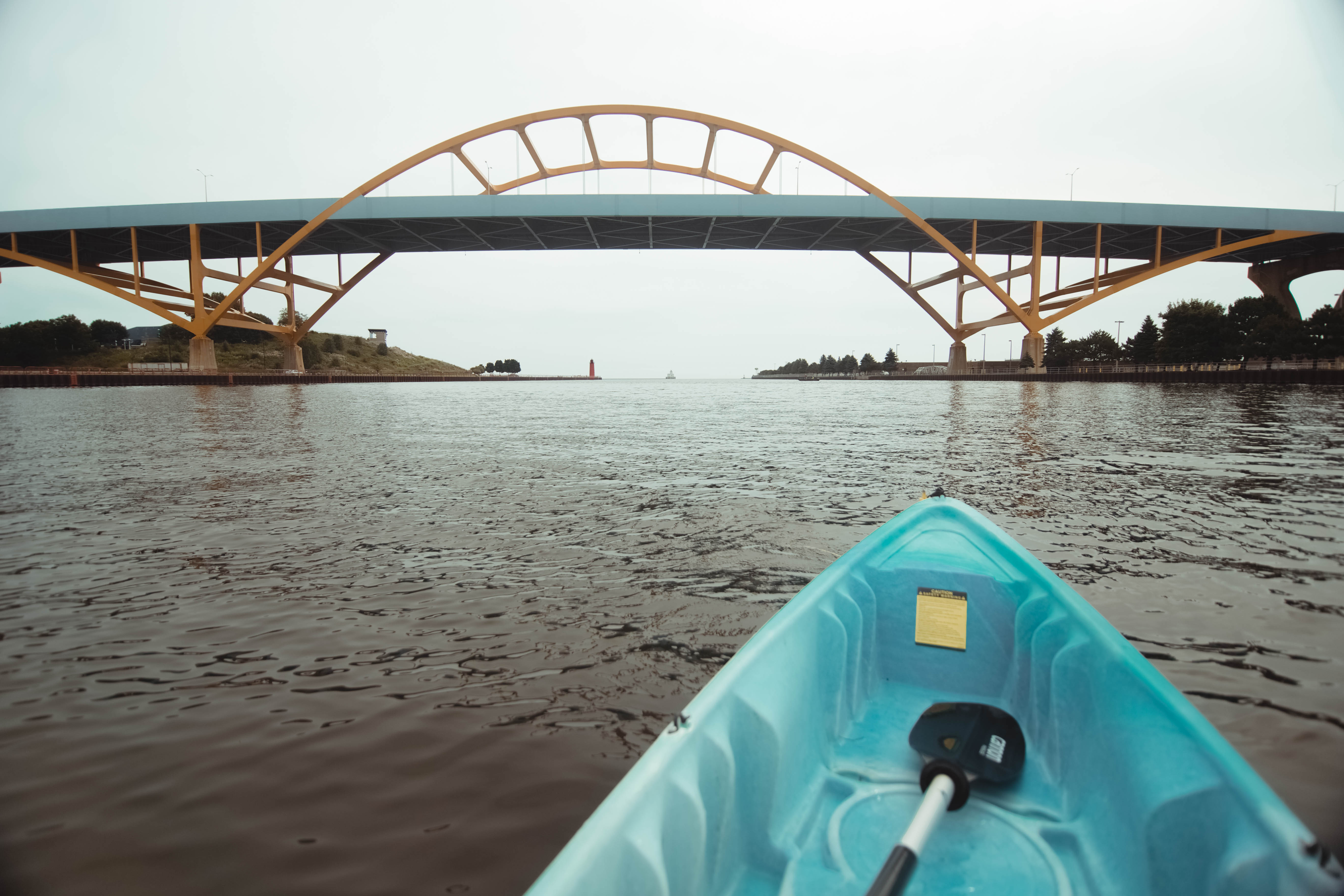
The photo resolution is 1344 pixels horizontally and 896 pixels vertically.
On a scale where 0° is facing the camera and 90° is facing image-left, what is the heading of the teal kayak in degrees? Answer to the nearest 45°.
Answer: approximately 180°
